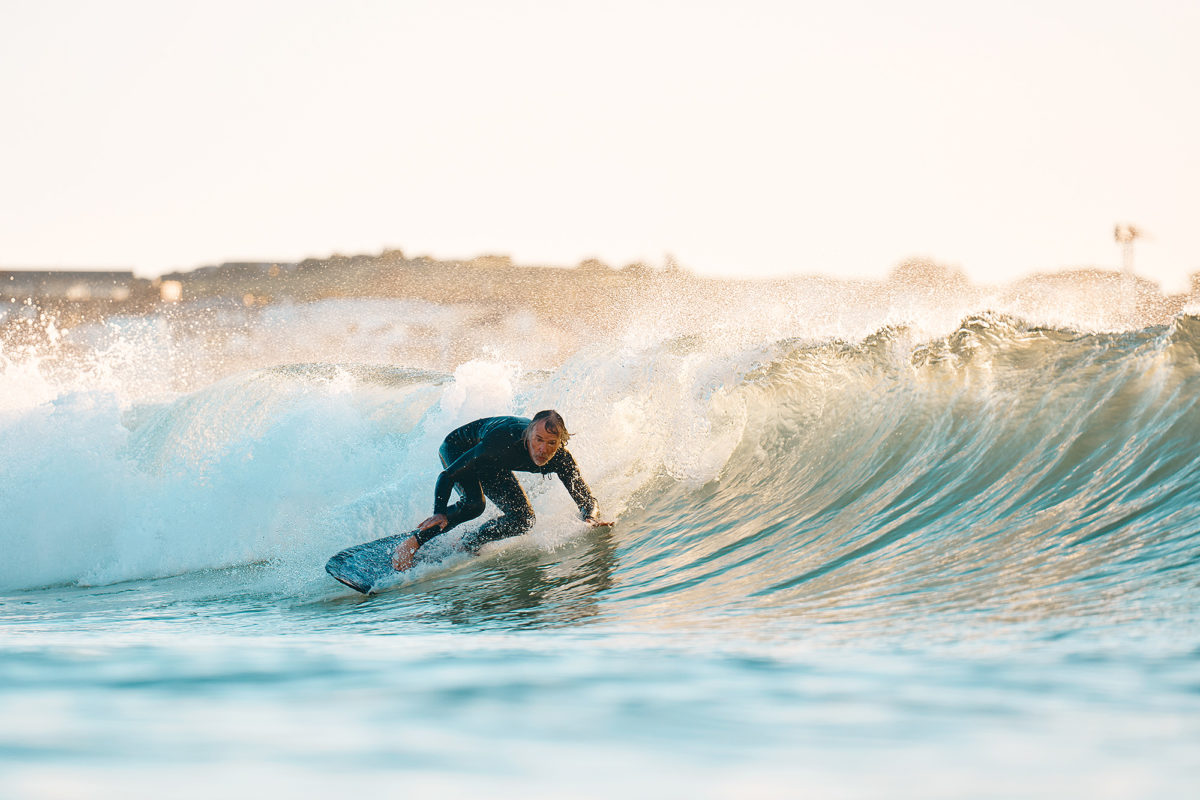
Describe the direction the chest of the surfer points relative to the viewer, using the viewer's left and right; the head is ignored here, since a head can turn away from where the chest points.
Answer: facing the viewer and to the right of the viewer
